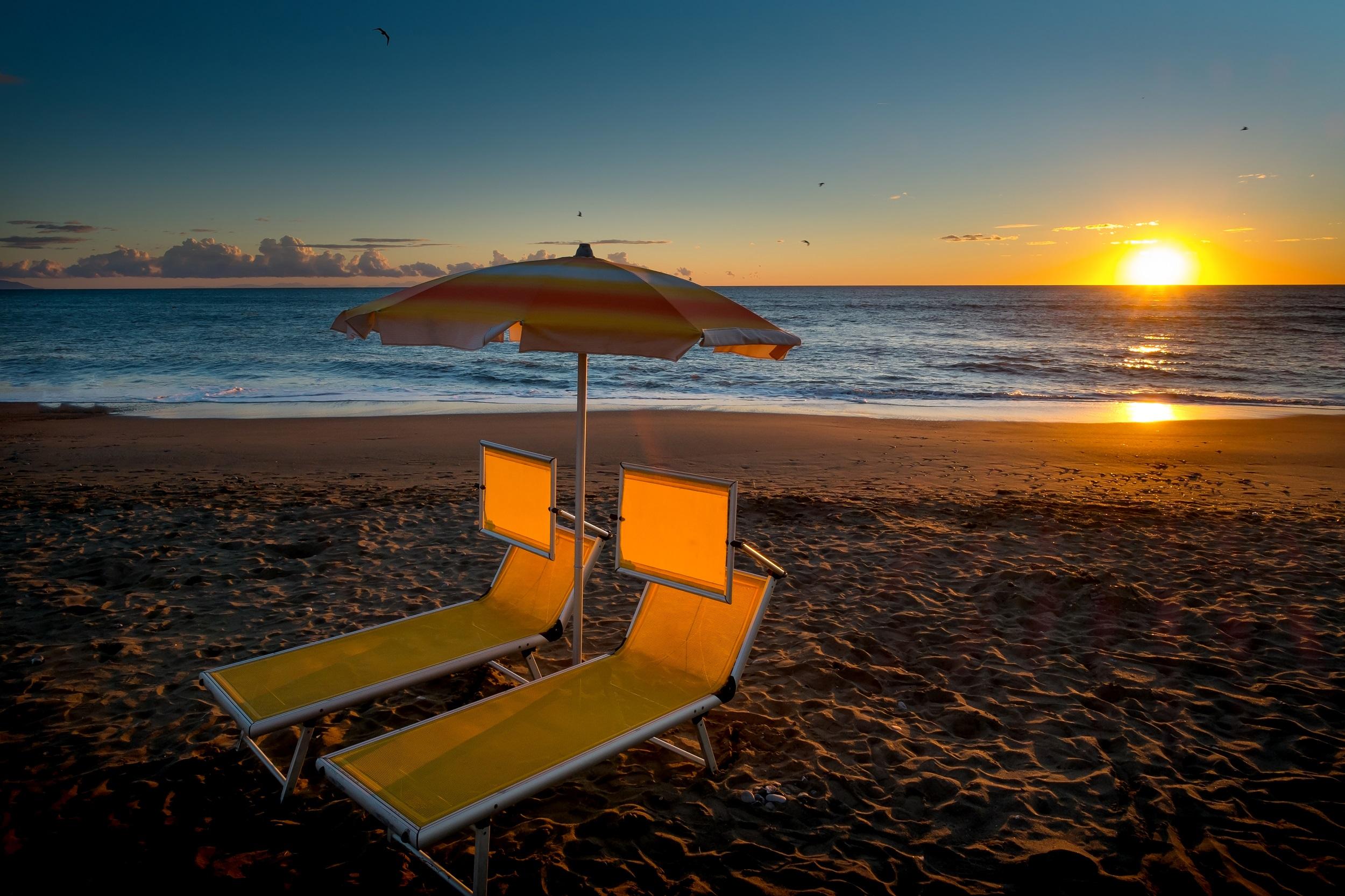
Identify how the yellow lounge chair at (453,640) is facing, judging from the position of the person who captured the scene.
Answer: facing the viewer and to the left of the viewer
